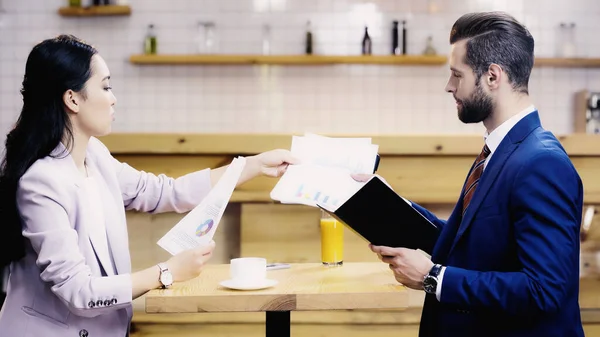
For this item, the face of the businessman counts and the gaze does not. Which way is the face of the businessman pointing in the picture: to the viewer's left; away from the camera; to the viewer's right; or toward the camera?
to the viewer's left

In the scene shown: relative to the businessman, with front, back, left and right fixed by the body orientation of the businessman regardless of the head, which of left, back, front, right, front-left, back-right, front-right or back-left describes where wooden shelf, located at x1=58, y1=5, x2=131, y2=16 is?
front-right

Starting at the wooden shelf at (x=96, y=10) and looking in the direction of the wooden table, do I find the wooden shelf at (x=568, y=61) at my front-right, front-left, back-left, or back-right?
front-left

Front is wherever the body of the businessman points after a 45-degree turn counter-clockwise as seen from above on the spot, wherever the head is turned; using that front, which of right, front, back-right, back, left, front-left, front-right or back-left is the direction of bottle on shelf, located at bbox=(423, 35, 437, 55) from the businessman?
back-right

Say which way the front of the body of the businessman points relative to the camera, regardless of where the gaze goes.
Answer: to the viewer's left

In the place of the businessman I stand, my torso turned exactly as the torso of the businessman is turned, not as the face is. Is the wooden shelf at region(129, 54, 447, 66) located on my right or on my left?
on my right

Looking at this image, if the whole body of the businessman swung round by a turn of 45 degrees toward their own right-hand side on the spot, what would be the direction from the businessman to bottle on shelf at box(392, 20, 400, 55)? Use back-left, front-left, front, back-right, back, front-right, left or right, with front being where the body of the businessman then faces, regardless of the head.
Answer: front-right

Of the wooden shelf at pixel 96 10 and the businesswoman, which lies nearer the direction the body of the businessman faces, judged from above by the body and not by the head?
the businesswoman

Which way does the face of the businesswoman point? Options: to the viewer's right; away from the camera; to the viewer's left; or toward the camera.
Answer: to the viewer's right

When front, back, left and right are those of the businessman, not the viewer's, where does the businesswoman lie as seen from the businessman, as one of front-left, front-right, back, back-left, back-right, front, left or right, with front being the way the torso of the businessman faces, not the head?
front
